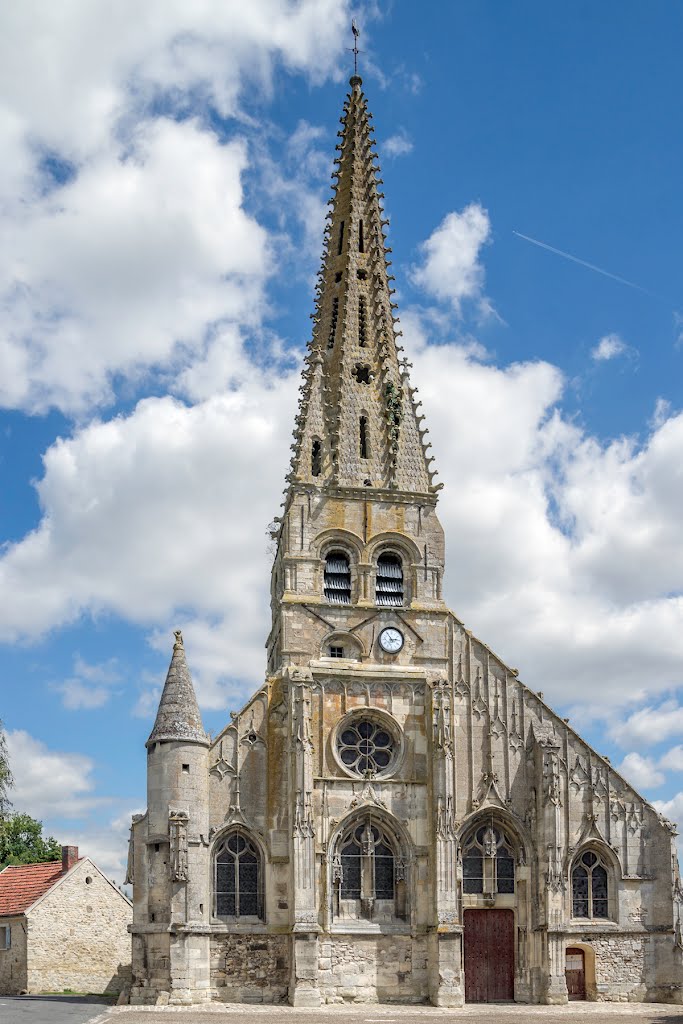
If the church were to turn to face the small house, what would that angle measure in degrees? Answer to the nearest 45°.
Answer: approximately 135° to its right

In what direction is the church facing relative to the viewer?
toward the camera
